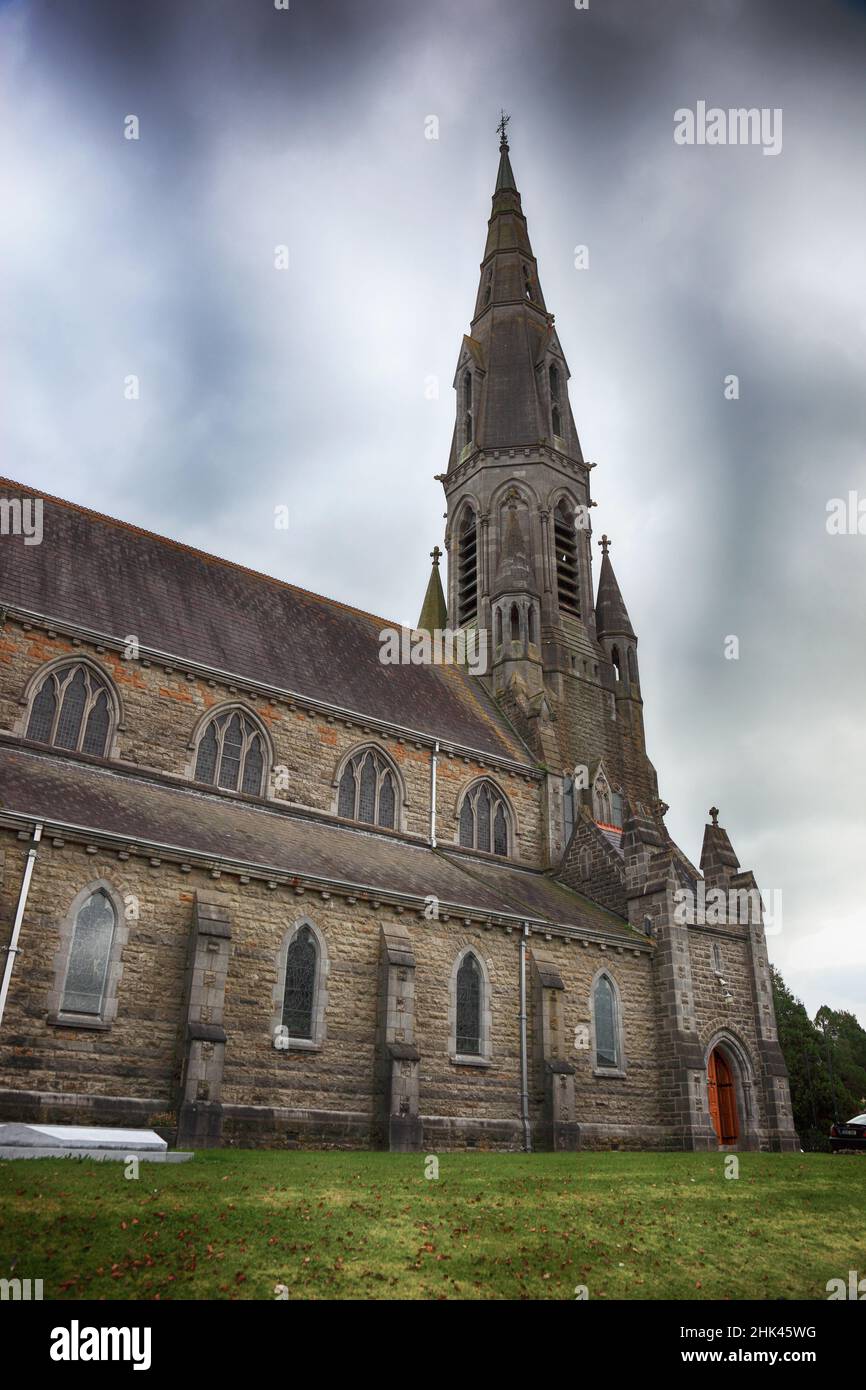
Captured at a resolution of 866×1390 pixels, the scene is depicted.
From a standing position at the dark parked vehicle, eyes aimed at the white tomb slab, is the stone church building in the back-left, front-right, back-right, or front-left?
front-right

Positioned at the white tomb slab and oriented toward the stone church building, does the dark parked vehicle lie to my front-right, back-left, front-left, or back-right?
front-right

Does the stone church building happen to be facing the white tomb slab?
no

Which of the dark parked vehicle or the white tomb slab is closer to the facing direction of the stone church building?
the dark parked vehicle

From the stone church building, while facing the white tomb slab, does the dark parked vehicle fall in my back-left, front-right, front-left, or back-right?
back-left
